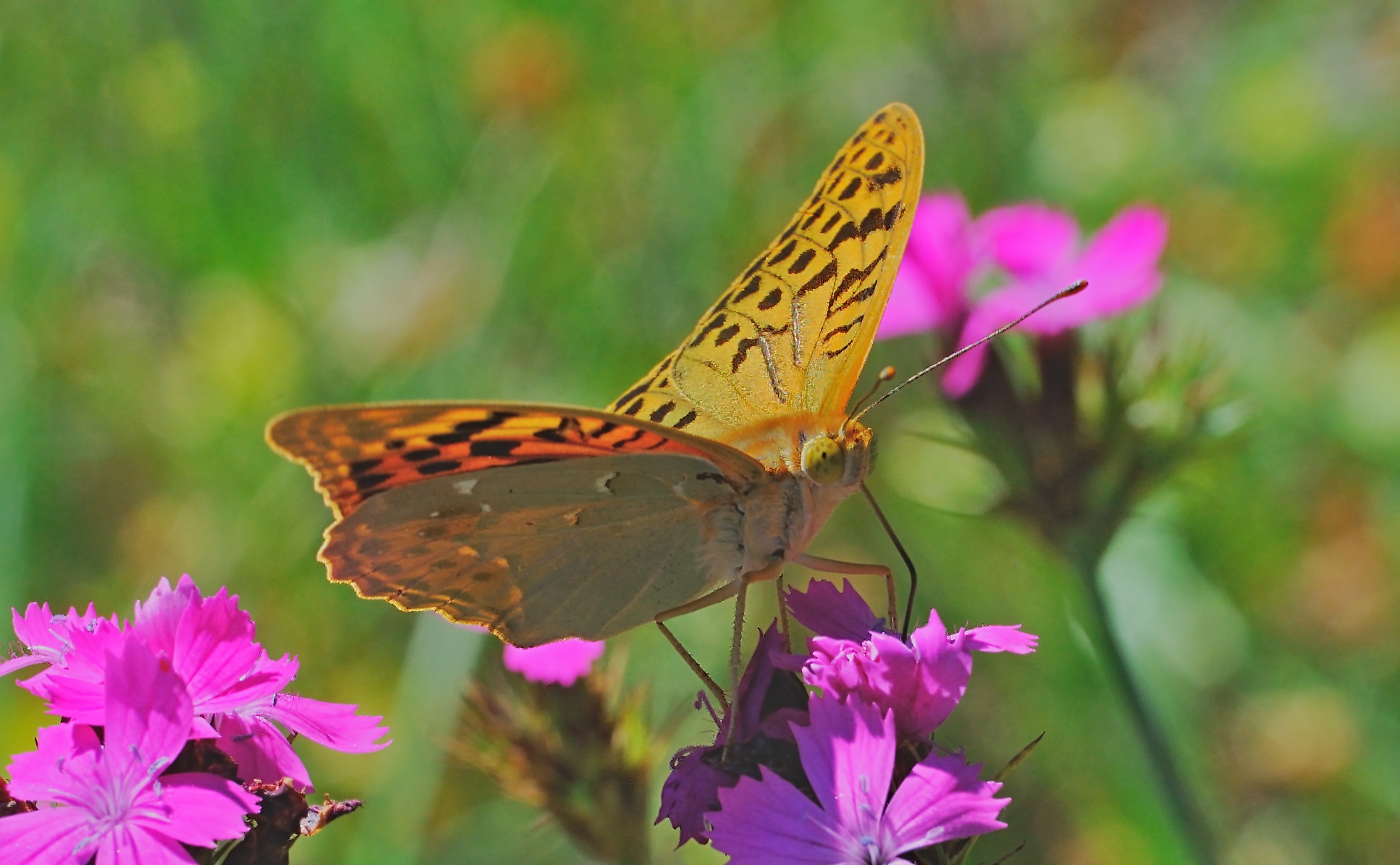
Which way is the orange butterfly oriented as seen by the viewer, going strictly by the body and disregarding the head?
to the viewer's right

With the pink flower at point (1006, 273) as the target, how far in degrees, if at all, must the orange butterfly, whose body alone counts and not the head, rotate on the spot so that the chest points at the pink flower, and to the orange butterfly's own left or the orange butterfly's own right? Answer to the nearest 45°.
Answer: approximately 45° to the orange butterfly's own left

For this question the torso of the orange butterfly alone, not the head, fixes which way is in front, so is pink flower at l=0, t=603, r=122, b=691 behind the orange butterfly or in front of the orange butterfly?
behind

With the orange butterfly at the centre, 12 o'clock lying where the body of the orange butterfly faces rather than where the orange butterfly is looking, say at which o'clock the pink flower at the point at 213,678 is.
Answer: The pink flower is roughly at 5 o'clock from the orange butterfly.

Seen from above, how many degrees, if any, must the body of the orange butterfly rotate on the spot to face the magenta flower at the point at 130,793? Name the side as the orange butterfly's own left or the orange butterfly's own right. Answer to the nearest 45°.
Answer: approximately 135° to the orange butterfly's own right
